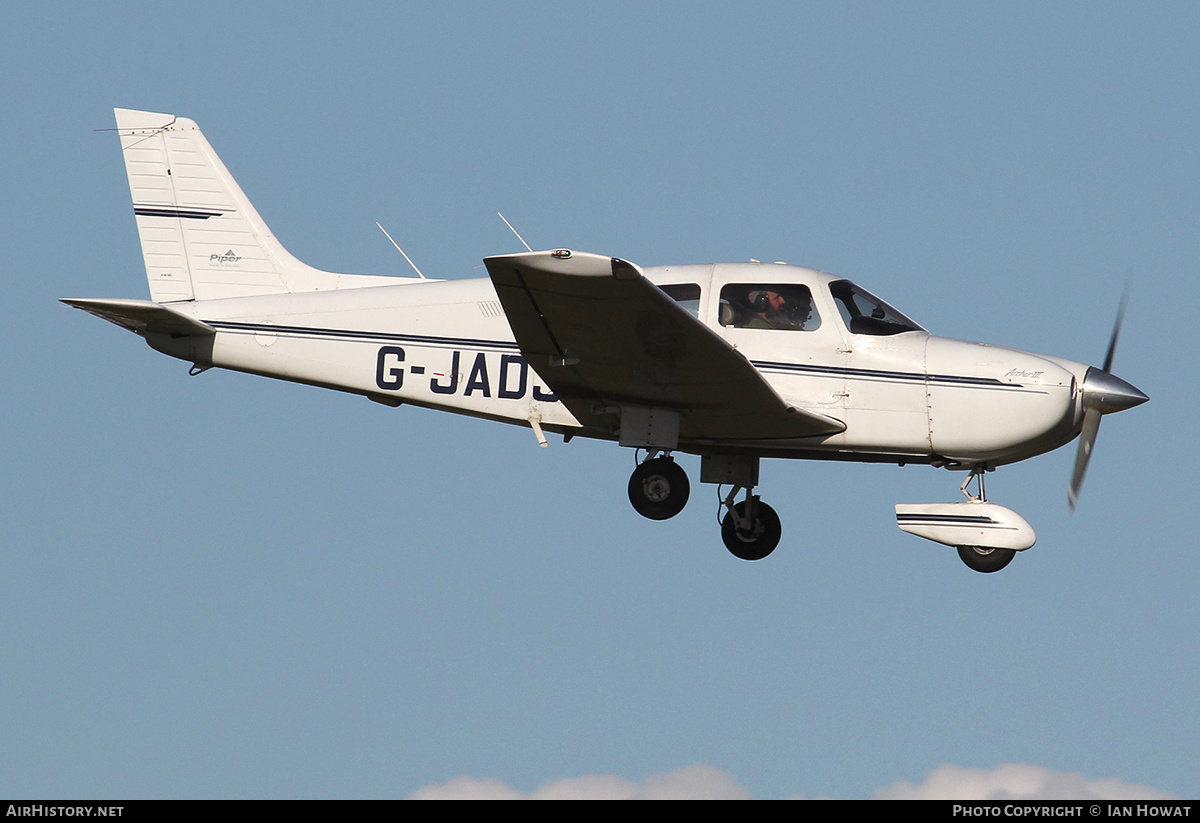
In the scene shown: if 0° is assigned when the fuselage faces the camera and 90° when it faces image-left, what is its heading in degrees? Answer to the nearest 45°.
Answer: approximately 270°

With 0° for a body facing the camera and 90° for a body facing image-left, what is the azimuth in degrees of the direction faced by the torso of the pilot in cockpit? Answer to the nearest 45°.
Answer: approximately 270°
